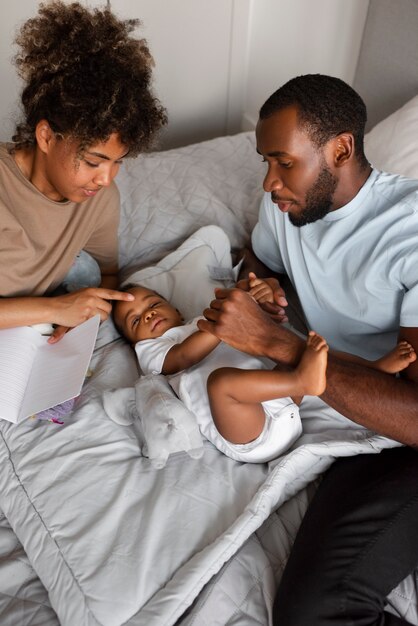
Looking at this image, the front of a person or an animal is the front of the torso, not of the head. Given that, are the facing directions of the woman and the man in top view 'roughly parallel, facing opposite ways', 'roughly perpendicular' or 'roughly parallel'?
roughly perpendicular

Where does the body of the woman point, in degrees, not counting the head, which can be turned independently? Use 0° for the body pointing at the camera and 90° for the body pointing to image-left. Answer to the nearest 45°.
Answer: approximately 315°

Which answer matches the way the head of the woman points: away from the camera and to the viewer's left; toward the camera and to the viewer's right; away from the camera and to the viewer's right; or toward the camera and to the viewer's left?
toward the camera and to the viewer's right

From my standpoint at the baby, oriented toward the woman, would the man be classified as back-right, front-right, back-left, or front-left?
back-right

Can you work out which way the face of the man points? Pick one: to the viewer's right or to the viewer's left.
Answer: to the viewer's left

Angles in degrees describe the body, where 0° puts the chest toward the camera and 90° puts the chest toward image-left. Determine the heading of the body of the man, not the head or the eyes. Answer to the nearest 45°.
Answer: approximately 45°
